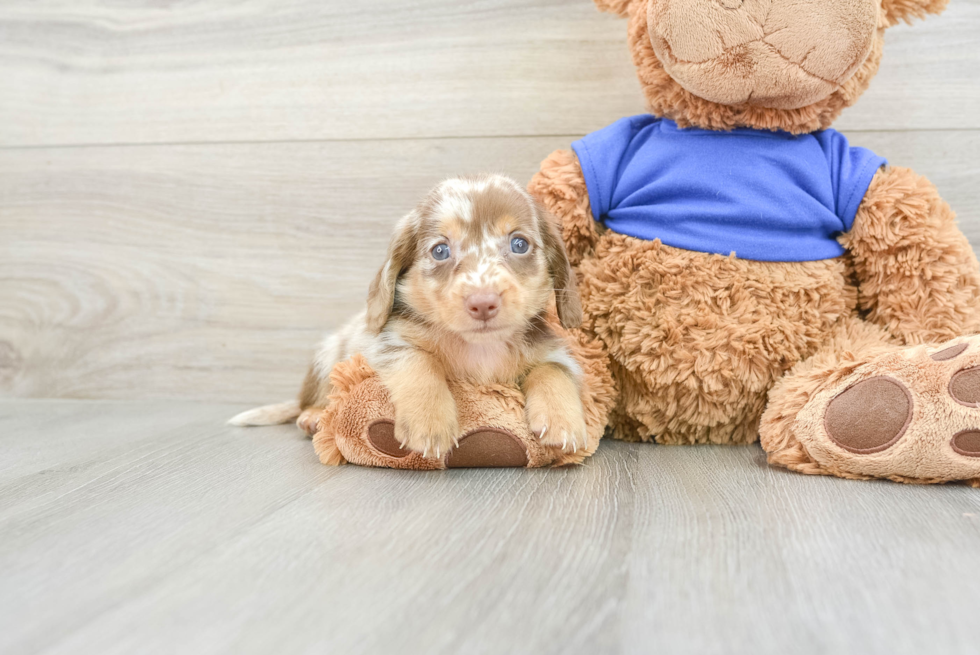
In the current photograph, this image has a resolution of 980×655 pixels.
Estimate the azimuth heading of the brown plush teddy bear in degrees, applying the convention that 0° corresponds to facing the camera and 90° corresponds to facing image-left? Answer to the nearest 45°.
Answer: approximately 0°

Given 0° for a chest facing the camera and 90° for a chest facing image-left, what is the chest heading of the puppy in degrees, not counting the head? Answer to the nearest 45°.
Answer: approximately 315°
